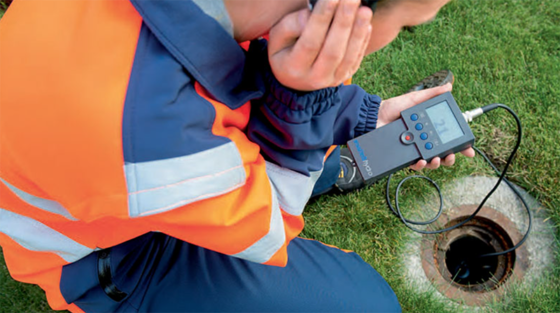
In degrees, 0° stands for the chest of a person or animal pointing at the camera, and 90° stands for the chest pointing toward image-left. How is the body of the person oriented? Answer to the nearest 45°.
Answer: approximately 270°
